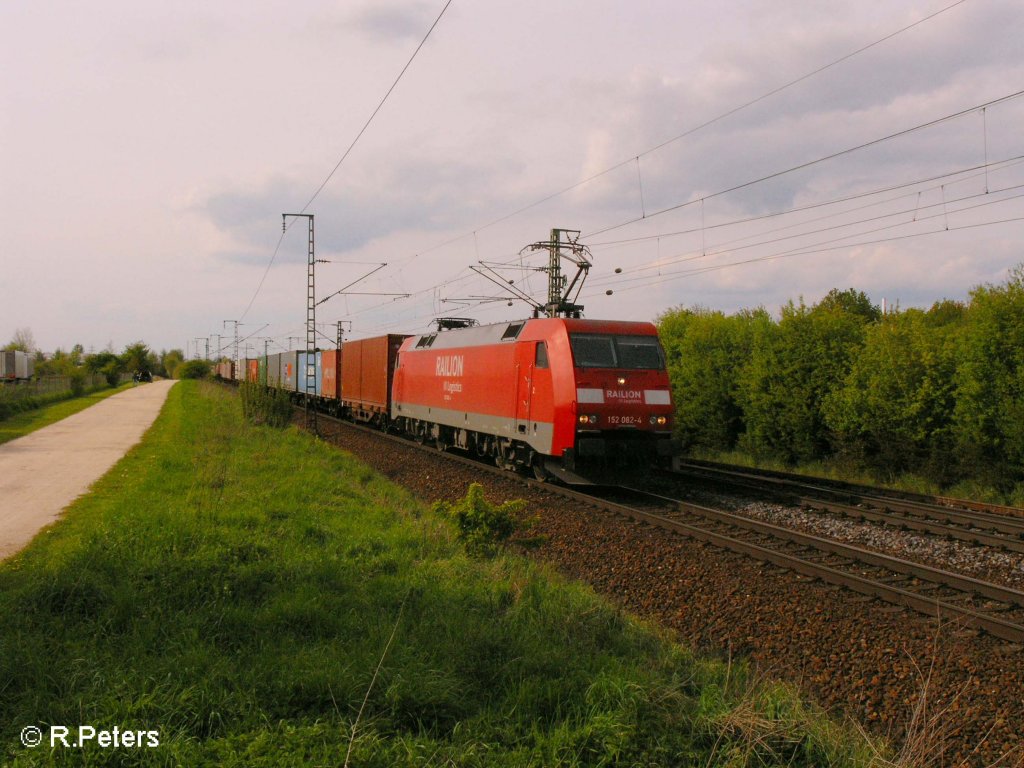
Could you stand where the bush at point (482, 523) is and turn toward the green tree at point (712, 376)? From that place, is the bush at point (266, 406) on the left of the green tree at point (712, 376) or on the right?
left

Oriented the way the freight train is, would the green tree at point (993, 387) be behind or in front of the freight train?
in front

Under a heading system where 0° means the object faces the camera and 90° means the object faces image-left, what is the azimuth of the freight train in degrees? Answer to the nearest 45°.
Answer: approximately 315°

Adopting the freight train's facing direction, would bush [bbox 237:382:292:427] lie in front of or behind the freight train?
behind

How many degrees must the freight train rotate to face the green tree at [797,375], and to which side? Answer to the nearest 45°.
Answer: approximately 90° to its left

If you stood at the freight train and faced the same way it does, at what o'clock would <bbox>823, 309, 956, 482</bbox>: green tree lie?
The green tree is roughly at 10 o'clock from the freight train.

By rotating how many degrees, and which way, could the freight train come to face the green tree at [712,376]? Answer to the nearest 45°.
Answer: approximately 90° to its left

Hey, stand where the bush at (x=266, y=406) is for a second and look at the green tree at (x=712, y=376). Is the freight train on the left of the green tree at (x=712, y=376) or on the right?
right

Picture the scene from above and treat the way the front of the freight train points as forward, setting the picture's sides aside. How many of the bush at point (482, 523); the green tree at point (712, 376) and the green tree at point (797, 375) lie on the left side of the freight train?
2
